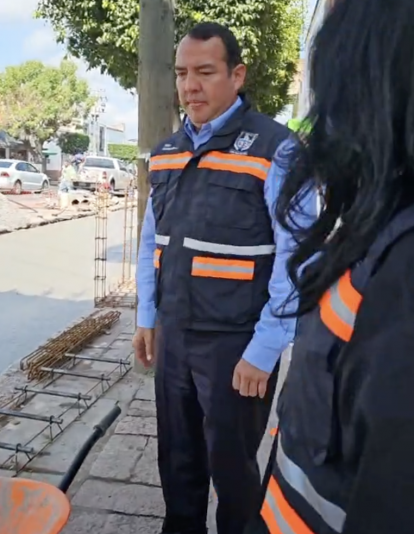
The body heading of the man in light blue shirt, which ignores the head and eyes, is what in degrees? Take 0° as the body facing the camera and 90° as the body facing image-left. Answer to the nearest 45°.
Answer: approximately 45°

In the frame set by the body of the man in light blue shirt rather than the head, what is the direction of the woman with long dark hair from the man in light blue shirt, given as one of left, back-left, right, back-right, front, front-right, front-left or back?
front-left

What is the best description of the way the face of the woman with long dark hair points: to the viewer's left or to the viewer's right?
to the viewer's left

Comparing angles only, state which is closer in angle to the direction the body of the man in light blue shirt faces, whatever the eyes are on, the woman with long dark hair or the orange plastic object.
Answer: the orange plastic object

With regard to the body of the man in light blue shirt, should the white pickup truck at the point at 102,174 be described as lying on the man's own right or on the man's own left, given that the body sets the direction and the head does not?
on the man's own right
